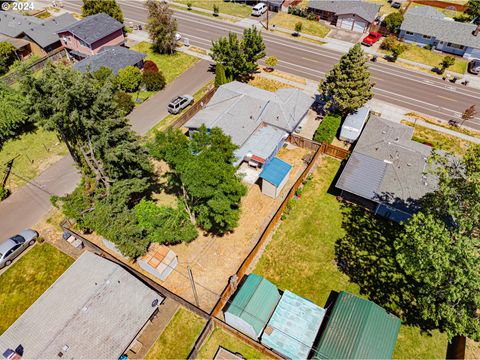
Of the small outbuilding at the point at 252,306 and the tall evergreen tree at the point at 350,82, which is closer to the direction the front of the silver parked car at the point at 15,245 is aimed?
the tall evergreen tree

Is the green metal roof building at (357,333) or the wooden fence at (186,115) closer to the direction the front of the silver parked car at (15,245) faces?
the wooden fence

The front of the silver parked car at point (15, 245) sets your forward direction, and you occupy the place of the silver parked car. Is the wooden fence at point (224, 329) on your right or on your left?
on your right

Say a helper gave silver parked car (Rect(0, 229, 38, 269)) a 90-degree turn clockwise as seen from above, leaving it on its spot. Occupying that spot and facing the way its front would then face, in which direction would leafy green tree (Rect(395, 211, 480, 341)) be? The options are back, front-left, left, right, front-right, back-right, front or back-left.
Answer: front

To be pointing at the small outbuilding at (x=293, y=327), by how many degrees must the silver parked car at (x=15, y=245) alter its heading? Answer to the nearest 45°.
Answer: approximately 90° to its right

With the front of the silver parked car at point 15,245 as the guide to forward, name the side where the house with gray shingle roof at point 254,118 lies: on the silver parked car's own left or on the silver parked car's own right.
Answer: on the silver parked car's own right

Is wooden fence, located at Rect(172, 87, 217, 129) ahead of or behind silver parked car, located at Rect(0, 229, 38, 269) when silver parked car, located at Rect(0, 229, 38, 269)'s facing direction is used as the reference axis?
ahead

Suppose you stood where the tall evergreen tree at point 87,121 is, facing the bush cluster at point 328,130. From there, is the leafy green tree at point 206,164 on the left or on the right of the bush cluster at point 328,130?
right

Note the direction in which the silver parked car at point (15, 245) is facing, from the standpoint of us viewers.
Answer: facing away from the viewer and to the right of the viewer

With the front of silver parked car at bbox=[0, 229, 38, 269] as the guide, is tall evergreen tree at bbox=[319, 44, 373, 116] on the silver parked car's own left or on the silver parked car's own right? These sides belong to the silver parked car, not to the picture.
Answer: on the silver parked car's own right

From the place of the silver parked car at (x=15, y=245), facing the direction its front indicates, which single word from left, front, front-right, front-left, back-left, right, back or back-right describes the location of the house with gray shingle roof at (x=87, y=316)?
back-right

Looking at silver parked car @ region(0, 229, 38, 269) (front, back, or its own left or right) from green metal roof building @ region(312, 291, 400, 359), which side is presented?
right

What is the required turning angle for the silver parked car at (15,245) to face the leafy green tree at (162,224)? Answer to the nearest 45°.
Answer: approximately 90° to its right
